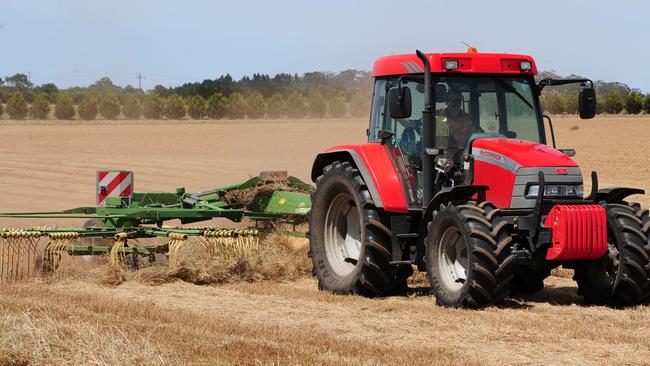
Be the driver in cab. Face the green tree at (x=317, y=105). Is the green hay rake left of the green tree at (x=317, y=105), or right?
left

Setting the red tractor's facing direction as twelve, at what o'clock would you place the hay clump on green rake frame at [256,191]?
The hay clump on green rake frame is roughly at 6 o'clock from the red tractor.

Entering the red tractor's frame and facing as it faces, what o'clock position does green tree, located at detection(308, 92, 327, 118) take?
The green tree is roughly at 7 o'clock from the red tractor.

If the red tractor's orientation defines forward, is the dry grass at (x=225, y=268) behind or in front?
behind

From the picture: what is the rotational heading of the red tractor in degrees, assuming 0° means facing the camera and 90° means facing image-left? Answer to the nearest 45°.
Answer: approximately 315°
